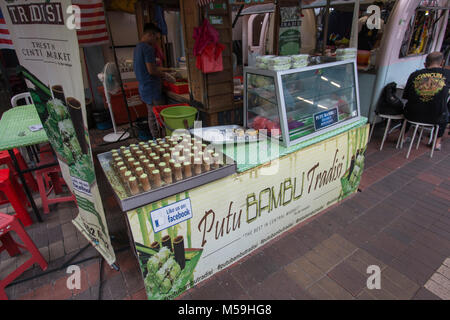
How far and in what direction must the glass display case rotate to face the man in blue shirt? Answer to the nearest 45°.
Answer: approximately 180°

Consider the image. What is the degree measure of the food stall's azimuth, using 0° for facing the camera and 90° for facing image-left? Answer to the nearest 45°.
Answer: approximately 315°

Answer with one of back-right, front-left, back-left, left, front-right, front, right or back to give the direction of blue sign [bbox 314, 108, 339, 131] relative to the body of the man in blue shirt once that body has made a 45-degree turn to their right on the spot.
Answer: front

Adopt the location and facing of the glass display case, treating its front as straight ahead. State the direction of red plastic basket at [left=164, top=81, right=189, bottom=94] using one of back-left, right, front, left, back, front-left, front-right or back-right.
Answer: back

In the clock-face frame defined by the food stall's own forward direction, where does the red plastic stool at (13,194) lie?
The red plastic stool is roughly at 5 o'clock from the food stall.

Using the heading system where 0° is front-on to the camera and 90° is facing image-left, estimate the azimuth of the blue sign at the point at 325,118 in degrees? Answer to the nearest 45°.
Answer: approximately 315°

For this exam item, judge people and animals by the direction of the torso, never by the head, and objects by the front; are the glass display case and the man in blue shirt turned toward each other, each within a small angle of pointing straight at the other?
no

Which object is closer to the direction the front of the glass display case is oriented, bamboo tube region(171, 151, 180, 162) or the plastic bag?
the bamboo tube

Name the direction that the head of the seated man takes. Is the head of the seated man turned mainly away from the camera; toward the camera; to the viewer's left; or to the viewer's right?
away from the camera

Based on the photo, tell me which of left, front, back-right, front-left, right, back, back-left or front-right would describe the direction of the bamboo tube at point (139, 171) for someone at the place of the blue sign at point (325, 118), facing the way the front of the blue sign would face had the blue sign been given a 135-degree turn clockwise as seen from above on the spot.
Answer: front-left

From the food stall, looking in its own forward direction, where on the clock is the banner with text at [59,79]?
The banner with text is roughly at 4 o'clock from the food stall.

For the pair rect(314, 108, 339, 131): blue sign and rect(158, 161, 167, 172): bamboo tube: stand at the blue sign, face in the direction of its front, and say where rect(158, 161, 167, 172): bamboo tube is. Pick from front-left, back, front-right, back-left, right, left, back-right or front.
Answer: right

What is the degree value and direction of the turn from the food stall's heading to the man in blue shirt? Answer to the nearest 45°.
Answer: approximately 180°

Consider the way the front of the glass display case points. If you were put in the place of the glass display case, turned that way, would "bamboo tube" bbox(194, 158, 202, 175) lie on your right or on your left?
on your right

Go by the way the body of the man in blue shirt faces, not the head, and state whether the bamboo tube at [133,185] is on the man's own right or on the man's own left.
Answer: on the man's own right

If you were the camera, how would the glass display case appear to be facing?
facing the viewer and to the right of the viewer

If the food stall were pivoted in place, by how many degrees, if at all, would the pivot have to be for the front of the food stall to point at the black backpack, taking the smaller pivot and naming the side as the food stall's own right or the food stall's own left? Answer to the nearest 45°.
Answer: approximately 90° to the food stall's own left

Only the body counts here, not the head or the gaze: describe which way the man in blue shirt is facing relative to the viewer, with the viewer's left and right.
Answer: facing to the right of the viewer

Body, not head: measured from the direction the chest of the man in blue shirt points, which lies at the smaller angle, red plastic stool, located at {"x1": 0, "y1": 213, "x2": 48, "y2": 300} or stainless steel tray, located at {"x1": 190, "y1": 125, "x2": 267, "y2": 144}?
the stainless steel tray

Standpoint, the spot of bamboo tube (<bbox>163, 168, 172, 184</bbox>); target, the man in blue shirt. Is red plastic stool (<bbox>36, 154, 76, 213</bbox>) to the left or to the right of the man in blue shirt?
left

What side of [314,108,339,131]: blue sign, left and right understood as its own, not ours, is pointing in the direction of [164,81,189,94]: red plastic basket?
back

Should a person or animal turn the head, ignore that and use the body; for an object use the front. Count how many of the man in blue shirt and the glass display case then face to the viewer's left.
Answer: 0
